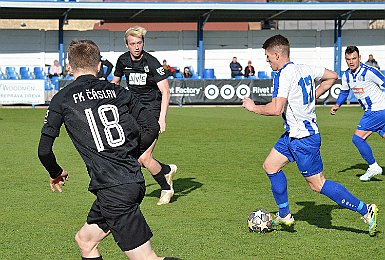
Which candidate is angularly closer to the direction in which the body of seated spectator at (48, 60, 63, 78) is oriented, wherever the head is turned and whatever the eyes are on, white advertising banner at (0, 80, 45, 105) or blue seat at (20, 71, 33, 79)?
the white advertising banner

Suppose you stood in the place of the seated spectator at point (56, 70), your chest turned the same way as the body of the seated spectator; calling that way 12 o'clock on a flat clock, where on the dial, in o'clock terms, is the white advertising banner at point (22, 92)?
The white advertising banner is roughly at 1 o'clock from the seated spectator.

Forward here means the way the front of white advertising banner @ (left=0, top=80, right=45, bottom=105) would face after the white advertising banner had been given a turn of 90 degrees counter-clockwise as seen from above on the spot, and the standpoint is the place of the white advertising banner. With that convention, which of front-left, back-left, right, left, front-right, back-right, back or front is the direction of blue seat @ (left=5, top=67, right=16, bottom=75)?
left

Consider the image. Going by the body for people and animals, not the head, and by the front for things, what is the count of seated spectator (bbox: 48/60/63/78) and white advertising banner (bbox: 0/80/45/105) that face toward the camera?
2

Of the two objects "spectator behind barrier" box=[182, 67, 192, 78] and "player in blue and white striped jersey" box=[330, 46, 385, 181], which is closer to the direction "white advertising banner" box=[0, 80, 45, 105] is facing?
the player in blue and white striped jersey

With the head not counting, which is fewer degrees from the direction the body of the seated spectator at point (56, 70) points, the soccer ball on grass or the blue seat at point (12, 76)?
the soccer ball on grass

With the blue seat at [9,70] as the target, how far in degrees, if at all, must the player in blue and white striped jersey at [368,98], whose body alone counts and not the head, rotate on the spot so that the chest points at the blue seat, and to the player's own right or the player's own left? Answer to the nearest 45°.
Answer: approximately 90° to the player's own right

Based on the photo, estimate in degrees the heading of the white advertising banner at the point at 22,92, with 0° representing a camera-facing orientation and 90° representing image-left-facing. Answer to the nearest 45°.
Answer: approximately 0°

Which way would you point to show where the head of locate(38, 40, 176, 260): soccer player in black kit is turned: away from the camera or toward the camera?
away from the camera

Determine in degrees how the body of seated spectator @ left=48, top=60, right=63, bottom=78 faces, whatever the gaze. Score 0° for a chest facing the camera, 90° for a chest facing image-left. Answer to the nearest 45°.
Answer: approximately 0°

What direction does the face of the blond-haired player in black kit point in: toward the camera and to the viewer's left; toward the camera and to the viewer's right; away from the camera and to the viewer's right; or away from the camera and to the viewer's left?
toward the camera and to the viewer's right

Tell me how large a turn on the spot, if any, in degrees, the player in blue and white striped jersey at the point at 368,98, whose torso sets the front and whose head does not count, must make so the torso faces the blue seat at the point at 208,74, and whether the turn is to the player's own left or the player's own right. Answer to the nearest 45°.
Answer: approximately 135° to the player's own right

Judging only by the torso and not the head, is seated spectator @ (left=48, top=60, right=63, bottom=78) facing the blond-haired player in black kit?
yes

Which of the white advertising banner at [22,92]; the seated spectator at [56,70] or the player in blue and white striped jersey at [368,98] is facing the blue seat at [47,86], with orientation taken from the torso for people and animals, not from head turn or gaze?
the seated spectator

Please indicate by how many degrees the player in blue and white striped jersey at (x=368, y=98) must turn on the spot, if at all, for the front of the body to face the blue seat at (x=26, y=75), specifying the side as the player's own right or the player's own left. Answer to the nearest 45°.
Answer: approximately 90° to the player's own right
